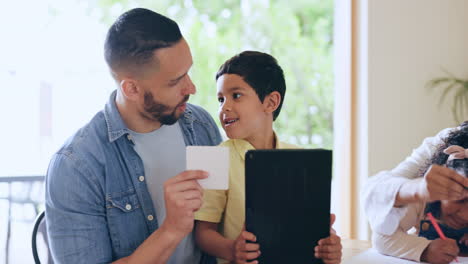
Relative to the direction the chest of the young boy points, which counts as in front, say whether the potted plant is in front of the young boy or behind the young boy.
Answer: behind
